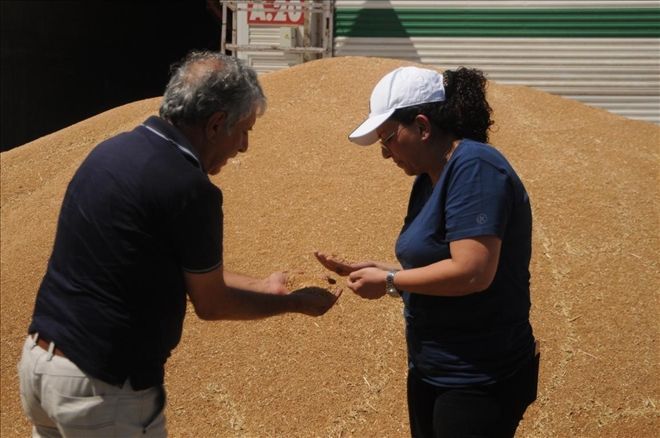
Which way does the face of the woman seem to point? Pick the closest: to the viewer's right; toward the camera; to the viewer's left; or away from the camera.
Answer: to the viewer's left

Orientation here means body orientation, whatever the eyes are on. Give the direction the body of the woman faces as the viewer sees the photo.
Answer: to the viewer's left

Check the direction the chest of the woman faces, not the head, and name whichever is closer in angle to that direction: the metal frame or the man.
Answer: the man

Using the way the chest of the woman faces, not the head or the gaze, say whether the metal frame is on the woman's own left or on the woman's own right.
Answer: on the woman's own right

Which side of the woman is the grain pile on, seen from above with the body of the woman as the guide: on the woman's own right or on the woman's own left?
on the woman's own right

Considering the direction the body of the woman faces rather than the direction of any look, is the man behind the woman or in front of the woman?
in front

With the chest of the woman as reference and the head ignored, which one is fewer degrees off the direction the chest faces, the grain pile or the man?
the man
